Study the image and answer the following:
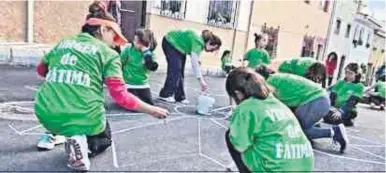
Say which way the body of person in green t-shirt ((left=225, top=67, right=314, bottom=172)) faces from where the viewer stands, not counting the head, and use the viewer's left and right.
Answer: facing away from the viewer and to the left of the viewer

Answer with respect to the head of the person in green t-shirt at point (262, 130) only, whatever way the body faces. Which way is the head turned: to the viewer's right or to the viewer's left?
to the viewer's left

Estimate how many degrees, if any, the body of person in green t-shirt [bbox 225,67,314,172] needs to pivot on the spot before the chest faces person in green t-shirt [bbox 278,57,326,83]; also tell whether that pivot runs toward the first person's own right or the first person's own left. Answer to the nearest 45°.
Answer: approximately 45° to the first person's own right

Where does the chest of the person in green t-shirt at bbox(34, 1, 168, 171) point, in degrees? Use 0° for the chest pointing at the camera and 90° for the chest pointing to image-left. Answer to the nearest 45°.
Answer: approximately 225°

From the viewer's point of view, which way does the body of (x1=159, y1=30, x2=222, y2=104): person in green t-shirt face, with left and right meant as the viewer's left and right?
facing to the right of the viewer
